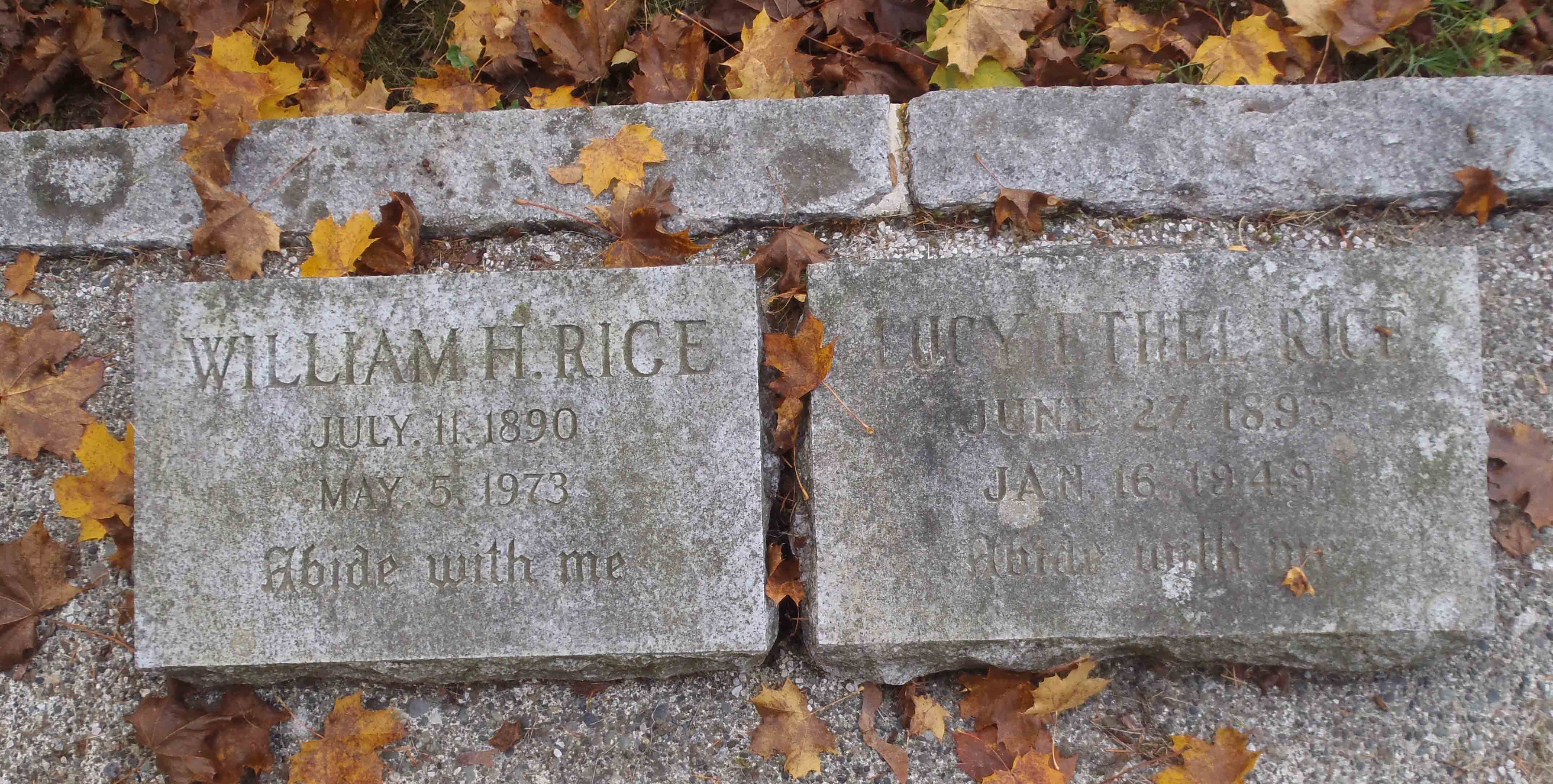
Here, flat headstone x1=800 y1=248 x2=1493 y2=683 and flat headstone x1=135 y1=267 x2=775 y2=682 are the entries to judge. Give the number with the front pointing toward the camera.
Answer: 2

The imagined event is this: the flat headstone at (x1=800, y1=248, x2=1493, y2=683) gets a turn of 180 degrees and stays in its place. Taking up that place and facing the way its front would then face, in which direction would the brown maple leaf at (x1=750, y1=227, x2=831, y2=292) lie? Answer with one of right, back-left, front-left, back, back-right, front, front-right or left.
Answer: left

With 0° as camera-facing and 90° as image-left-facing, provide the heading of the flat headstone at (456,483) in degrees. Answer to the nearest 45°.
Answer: approximately 0°

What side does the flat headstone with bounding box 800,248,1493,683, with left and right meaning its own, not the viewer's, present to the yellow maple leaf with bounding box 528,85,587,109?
right

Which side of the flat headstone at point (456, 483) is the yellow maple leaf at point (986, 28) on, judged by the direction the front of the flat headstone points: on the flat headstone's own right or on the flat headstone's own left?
on the flat headstone's own left

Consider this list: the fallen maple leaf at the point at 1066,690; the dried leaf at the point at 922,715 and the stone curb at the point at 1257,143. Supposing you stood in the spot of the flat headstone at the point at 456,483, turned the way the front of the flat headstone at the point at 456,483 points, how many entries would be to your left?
3

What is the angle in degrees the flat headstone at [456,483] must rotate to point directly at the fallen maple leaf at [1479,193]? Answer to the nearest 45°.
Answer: approximately 90° to its left

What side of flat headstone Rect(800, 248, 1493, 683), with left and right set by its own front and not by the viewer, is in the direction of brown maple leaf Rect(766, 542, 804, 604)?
right
